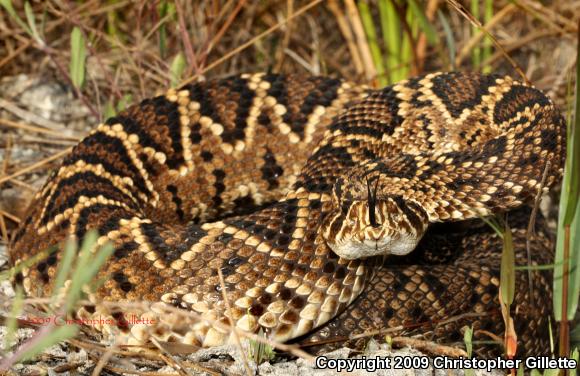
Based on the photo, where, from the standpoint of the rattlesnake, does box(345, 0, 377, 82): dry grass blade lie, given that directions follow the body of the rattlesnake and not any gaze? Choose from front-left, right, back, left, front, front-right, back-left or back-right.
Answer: back

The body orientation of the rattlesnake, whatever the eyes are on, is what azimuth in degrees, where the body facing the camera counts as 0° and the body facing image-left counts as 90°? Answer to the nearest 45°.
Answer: approximately 0°

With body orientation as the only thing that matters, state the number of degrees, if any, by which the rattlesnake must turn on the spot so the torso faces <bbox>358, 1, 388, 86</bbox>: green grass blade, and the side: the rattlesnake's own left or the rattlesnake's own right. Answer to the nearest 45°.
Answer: approximately 180°

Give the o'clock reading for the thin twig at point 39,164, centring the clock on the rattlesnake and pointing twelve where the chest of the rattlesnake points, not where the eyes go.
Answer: The thin twig is roughly at 4 o'clock from the rattlesnake.

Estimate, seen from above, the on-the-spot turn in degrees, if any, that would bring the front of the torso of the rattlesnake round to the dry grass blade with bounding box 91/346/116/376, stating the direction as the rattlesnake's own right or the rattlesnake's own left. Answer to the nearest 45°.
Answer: approximately 45° to the rattlesnake's own right

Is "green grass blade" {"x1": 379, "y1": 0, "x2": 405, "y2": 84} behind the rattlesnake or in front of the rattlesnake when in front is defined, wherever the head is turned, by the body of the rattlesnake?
behind

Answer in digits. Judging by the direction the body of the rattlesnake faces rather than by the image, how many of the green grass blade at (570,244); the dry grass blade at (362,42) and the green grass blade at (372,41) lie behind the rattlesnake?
2

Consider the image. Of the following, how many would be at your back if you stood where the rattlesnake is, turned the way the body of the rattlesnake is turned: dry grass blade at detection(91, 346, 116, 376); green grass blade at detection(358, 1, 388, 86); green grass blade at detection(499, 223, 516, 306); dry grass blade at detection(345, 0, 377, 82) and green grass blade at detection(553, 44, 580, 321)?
2

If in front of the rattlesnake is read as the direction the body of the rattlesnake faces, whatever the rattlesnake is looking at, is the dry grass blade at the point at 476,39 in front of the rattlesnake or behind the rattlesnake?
behind

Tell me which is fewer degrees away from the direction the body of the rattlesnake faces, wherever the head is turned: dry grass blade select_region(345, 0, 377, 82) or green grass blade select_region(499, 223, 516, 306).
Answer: the green grass blade

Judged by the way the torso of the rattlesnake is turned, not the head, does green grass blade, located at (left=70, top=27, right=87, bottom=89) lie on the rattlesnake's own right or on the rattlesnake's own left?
on the rattlesnake's own right
